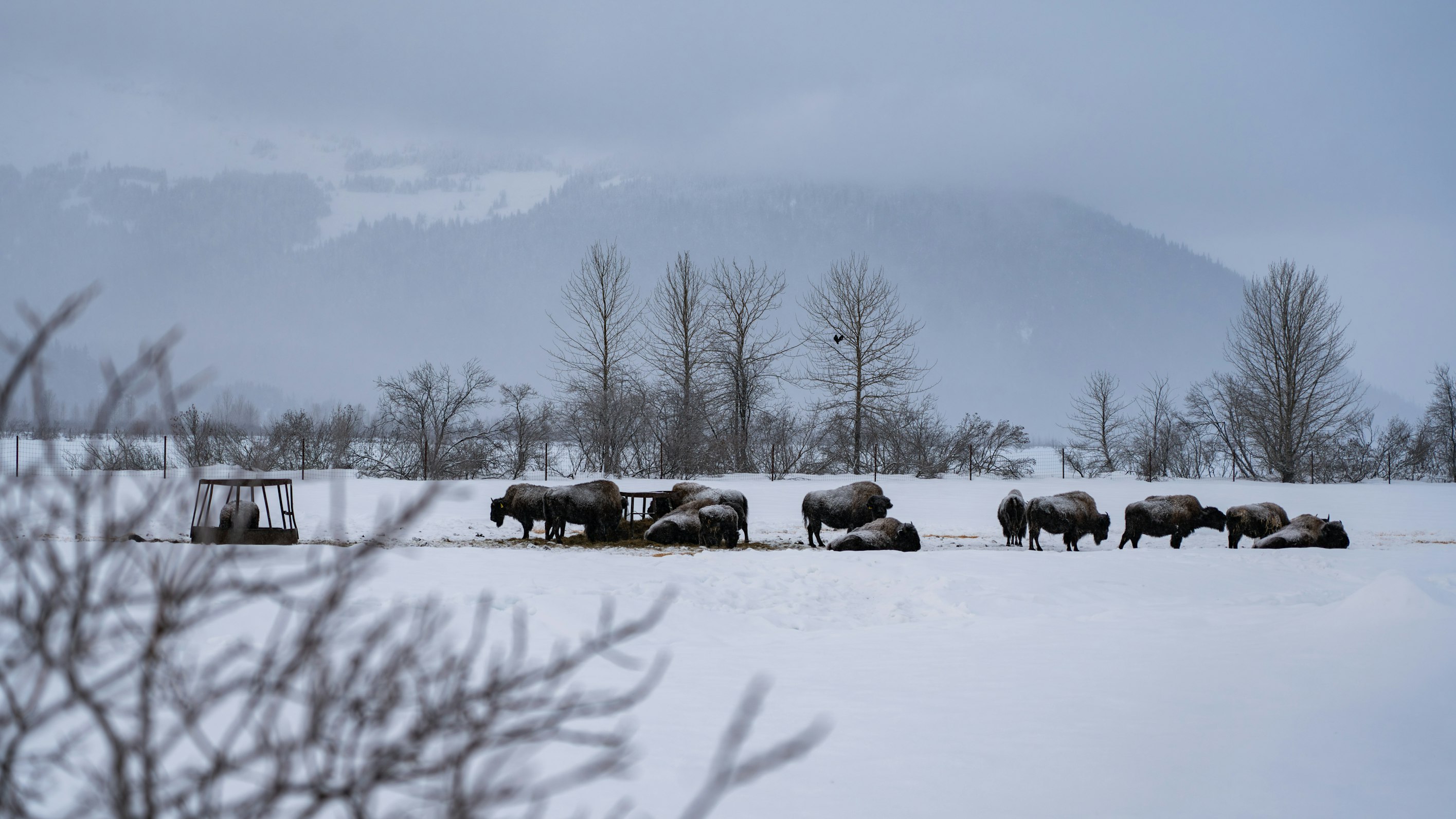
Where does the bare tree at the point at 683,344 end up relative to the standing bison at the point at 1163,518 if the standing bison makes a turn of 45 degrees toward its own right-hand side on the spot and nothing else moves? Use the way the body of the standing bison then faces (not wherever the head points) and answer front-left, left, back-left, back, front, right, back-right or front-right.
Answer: back

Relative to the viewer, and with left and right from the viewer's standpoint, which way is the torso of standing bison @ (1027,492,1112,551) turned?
facing to the right of the viewer

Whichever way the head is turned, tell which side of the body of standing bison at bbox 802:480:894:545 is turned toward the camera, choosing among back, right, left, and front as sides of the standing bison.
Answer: right

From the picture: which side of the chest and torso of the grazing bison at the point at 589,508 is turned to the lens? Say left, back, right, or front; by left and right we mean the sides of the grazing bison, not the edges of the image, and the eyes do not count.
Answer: right

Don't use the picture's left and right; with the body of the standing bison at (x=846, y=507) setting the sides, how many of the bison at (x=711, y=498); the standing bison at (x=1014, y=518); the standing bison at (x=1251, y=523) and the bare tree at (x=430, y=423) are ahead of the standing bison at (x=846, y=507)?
2

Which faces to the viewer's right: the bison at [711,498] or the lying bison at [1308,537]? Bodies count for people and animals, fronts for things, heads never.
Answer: the lying bison

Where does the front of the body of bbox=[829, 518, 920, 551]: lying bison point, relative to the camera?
to the viewer's right

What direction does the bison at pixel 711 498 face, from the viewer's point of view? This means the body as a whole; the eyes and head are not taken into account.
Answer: to the viewer's left

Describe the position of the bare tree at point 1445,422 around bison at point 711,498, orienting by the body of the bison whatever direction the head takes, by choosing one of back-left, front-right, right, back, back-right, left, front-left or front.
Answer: back-right

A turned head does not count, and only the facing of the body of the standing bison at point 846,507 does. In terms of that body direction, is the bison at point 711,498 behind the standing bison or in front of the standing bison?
behind
